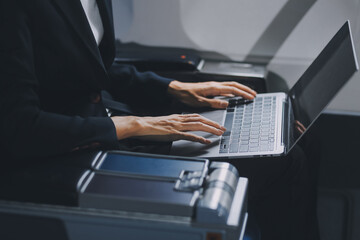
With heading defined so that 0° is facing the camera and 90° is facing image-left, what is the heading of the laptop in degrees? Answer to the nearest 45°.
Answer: approximately 90°
